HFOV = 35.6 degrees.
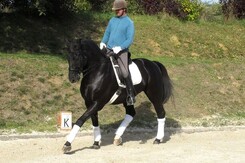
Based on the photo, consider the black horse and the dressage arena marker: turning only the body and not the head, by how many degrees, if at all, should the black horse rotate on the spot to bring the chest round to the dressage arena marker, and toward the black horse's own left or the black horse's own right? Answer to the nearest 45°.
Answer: approximately 90° to the black horse's own right

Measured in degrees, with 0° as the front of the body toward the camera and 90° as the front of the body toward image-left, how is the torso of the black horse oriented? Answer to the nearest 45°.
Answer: approximately 45°

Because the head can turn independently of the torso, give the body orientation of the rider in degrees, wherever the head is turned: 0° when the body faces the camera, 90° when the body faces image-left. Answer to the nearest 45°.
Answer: approximately 45°
